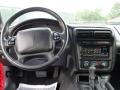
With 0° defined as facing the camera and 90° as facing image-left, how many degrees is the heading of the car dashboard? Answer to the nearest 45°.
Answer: approximately 0°
